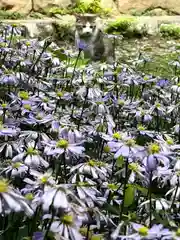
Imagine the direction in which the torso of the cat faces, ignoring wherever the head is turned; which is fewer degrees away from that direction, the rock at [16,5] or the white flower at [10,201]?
the white flower

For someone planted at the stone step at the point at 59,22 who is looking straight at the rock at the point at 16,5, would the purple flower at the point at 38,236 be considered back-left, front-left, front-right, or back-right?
back-left

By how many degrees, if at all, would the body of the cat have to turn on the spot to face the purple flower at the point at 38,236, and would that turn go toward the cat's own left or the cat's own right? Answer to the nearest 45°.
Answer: approximately 45° to the cat's own left

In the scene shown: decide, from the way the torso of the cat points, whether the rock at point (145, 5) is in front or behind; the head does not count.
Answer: behind

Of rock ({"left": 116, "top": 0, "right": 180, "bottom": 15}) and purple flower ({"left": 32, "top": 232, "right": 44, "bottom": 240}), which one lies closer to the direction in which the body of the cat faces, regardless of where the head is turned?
the purple flower

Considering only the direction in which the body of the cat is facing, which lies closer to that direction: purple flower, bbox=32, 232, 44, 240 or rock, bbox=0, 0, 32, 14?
the purple flower

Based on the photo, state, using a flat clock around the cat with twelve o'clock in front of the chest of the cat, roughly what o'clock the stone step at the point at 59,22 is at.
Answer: The stone step is roughly at 4 o'clock from the cat.

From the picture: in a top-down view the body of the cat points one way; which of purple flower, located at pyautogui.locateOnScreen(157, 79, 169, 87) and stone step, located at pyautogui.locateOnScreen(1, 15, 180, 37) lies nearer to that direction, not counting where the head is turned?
the purple flower

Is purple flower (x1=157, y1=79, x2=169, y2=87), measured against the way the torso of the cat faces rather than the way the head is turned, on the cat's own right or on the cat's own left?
on the cat's own left

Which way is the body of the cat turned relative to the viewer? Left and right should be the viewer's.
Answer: facing the viewer and to the left of the viewer

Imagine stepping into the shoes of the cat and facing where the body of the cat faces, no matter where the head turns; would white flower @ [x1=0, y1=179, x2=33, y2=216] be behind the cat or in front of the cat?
in front

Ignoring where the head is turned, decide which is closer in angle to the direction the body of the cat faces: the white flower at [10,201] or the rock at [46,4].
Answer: the white flower

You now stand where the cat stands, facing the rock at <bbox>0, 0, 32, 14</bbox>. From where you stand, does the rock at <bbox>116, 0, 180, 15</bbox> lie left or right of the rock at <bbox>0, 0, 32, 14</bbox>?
right
